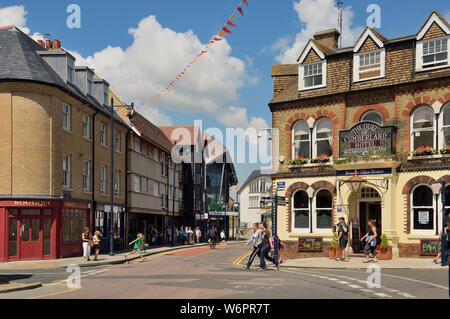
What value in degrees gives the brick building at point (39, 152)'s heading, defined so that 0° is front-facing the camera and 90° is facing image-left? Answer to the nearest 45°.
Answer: approximately 315°

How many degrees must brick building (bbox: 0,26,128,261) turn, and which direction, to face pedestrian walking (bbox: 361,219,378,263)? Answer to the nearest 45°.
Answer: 0° — it already faces them

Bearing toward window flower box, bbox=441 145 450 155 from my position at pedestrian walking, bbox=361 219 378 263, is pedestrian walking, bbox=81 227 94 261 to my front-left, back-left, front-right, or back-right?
back-left
